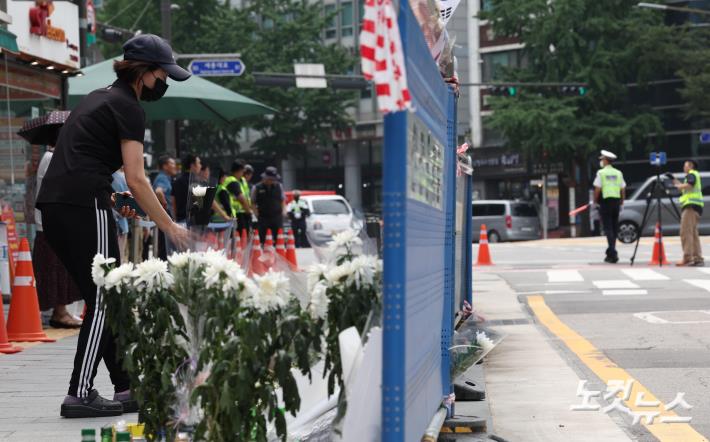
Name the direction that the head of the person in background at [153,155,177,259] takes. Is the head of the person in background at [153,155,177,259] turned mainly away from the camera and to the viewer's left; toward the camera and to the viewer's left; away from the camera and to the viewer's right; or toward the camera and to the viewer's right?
toward the camera and to the viewer's right

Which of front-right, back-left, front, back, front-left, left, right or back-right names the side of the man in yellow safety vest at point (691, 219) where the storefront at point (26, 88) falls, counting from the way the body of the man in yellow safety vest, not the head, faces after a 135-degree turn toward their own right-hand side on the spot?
back

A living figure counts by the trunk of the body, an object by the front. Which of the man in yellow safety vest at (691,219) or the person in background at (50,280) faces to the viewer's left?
the man in yellow safety vest

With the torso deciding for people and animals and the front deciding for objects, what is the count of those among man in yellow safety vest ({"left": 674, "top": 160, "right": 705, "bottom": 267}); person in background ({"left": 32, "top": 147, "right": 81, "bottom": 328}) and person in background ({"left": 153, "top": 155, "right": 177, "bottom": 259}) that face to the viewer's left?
1

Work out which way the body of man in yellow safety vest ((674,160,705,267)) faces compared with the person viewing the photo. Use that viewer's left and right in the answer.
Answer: facing to the left of the viewer

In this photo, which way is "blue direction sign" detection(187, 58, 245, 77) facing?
toward the camera

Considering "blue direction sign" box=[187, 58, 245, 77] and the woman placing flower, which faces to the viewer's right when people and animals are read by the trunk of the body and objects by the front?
the woman placing flower

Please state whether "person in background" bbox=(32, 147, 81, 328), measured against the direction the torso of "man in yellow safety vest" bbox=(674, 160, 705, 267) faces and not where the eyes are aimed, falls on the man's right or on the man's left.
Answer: on the man's left

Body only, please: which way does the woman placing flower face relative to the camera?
to the viewer's right

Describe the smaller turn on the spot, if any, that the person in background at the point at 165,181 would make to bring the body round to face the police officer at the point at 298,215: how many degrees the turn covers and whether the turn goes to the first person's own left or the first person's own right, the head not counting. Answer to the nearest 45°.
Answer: approximately 90° to the first person's own left
